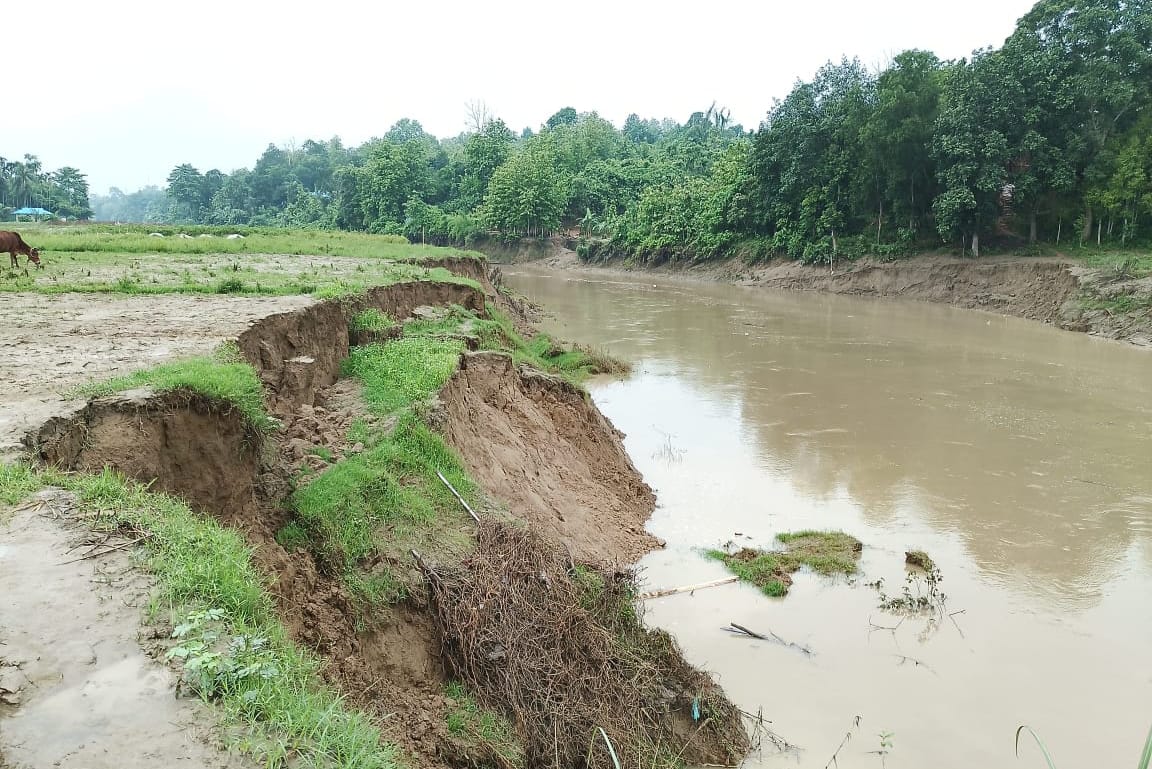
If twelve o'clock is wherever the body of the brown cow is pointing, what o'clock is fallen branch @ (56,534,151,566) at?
The fallen branch is roughly at 3 o'clock from the brown cow.

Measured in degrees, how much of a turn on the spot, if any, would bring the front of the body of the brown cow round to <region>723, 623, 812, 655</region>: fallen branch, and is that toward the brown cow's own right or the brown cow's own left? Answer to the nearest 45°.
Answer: approximately 45° to the brown cow's own right

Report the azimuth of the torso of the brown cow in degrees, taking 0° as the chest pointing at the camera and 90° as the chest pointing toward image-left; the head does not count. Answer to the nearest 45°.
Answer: approximately 270°

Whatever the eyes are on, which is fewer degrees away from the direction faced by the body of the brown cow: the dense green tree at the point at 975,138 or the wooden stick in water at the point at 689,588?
the dense green tree

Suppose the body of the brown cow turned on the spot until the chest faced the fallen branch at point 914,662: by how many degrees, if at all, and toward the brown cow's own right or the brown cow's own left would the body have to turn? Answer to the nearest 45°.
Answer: approximately 45° to the brown cow's own right

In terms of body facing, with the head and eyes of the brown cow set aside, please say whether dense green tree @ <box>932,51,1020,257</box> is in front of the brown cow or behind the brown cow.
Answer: in front

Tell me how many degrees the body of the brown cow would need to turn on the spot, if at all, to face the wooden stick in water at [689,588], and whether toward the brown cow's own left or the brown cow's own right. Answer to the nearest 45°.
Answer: approximately 45° to the brown cow's own right

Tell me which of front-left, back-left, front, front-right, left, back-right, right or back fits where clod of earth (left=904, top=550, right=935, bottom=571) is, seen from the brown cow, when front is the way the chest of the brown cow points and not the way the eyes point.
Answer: front-right

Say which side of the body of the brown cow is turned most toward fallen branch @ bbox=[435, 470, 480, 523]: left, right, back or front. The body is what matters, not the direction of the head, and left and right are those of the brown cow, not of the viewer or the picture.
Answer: right
